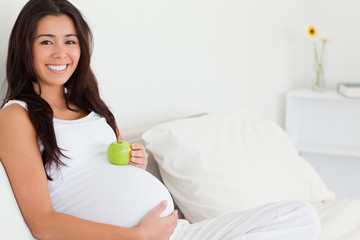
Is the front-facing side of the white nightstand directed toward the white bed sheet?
yes

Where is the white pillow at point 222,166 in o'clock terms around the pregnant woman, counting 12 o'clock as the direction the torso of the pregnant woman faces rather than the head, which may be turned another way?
The white pillow is roughly at 9 o'clock from the pregnant woman.

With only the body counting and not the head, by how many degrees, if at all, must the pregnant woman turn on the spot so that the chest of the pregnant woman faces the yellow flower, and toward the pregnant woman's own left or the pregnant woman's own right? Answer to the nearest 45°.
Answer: approximately 90° to the pregnant woman's own left

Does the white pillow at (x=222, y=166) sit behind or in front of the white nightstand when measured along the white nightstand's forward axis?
in front

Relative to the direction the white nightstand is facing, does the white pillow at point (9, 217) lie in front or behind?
in front

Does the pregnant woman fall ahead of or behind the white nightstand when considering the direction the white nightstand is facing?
ahead

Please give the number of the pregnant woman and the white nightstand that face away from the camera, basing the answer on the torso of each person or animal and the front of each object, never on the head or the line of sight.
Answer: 0

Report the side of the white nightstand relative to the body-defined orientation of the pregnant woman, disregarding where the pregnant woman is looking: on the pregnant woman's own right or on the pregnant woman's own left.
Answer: on the pregnant woman's own left

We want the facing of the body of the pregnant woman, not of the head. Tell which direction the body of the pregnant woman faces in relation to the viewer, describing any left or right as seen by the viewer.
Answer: facing the viewer and to the right of the viewer
